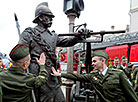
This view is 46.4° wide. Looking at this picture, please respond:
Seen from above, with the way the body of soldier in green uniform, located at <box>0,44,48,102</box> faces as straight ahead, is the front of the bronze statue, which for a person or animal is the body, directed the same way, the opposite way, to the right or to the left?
to the right

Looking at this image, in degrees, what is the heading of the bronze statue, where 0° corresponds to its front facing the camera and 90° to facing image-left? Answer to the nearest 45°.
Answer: approximately 315°

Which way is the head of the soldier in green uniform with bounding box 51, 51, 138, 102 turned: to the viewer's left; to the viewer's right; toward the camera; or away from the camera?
to the viewer's left

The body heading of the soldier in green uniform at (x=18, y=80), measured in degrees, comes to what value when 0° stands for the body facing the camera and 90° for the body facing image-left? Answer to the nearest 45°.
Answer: approximately 225°

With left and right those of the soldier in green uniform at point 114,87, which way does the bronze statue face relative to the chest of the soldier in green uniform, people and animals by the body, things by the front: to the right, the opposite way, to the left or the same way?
to the left

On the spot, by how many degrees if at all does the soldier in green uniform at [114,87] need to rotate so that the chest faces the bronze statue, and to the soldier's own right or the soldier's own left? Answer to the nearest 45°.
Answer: approximately 45° to the soldier's own right

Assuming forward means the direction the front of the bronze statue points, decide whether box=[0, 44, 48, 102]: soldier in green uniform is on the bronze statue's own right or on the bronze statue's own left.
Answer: on the bronze statue's own right

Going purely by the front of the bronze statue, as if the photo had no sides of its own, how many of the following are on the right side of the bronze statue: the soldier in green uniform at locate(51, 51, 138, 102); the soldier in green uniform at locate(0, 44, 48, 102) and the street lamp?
1

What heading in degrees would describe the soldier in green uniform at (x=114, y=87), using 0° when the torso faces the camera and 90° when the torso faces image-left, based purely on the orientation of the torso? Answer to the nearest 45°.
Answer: approximately 45°

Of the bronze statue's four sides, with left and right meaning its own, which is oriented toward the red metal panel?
left

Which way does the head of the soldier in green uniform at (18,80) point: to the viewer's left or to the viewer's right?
to the viewer's right

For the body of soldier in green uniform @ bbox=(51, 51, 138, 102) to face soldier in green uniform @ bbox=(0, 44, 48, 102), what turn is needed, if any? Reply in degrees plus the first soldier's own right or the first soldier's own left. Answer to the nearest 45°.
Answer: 0° — they already face them

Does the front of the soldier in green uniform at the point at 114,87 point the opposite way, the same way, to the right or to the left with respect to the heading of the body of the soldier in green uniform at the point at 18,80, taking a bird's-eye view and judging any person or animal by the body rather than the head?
the opposite way
